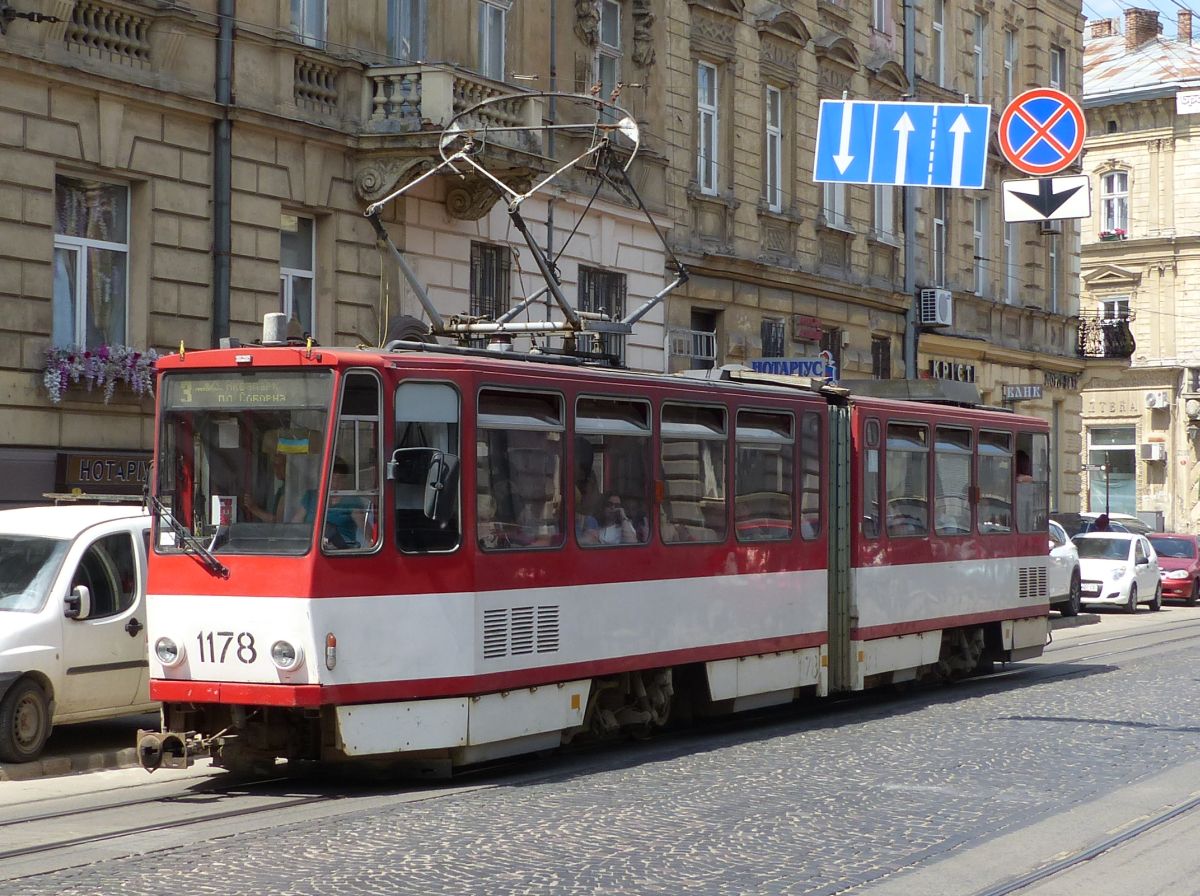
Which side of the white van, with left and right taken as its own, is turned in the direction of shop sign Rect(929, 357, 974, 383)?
back

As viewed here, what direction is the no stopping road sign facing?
toward the camera

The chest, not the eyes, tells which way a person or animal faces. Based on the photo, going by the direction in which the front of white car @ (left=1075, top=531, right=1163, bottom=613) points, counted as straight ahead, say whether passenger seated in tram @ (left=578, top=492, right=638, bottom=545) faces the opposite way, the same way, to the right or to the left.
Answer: the same way

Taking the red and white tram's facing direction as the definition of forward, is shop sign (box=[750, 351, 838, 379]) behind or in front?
behind

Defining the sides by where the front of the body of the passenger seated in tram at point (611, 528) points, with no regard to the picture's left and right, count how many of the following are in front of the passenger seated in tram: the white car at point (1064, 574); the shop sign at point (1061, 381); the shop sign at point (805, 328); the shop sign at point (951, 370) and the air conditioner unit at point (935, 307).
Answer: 0

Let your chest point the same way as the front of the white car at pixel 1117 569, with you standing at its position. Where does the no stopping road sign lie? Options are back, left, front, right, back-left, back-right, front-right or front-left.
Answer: front-left

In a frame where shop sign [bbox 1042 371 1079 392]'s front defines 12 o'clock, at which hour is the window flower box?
The window flower box is roughly at 2 o'clock from the shop sign.

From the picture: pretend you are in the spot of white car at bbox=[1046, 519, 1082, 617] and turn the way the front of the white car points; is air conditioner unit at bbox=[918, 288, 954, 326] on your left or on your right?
on your right

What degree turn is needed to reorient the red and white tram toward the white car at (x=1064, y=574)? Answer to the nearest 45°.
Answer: approximately 180°

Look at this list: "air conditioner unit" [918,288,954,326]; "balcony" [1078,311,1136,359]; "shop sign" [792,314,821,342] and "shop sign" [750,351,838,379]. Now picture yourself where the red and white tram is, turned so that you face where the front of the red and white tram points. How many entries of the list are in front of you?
0

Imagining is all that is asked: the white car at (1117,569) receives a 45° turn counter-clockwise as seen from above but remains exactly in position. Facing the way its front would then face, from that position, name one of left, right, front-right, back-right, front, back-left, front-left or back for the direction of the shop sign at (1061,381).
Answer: back

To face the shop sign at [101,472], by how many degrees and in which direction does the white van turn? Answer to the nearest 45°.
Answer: approximately 135° to its right

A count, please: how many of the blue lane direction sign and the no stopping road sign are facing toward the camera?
2

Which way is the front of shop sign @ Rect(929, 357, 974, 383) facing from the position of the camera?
facing the viewer and to the right of the viewer

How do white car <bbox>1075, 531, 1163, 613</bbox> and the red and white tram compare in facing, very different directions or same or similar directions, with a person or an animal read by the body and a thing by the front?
same or similar directions

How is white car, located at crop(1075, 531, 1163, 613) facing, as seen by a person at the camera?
facing the viewer and to the left of the viewer
